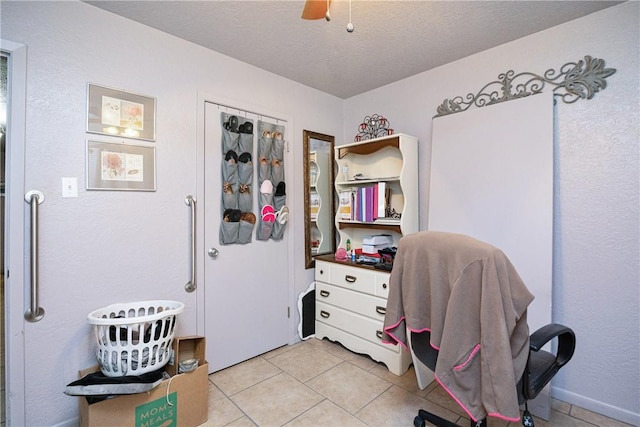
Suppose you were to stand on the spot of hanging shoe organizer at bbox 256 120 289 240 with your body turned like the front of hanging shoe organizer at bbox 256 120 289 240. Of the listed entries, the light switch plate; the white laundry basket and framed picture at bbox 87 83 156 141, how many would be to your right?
3

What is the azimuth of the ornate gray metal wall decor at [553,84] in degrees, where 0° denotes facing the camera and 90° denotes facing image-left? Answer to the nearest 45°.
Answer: approximately 45°

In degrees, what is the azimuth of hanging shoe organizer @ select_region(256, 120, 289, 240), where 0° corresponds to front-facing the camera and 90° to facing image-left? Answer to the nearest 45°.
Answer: approximately 315°

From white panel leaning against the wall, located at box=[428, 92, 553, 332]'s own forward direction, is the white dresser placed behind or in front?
in front

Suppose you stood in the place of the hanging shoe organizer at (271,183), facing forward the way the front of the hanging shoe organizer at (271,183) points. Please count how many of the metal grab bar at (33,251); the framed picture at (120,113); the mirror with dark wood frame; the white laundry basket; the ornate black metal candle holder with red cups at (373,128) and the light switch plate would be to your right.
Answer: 4

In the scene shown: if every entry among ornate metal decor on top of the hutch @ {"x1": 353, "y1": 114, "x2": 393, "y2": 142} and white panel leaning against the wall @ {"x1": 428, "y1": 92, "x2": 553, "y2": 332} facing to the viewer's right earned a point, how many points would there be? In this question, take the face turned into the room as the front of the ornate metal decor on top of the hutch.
0

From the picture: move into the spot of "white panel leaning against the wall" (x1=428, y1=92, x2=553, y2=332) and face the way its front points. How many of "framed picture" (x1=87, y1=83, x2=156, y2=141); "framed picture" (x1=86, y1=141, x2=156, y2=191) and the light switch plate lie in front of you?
3

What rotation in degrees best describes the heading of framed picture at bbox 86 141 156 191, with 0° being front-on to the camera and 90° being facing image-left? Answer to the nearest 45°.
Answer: approximately 315°
